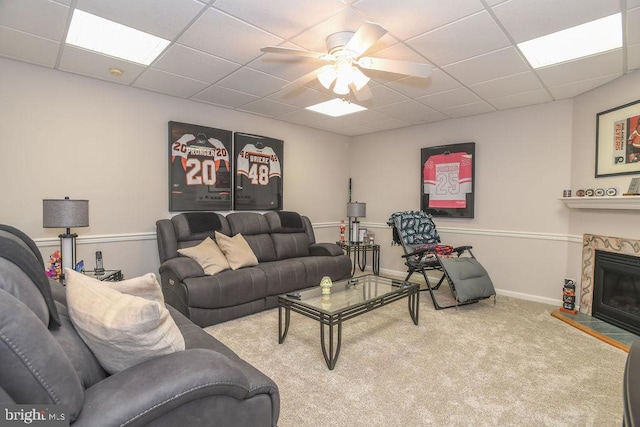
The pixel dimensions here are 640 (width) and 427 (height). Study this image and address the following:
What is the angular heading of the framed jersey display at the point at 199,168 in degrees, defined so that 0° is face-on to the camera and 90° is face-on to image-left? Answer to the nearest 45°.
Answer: approximately 315°

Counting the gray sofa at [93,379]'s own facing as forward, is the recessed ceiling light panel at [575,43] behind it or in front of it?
in front

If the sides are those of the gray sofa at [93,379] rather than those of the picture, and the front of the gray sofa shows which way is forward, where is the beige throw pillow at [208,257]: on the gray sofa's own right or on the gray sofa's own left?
on the gray sofa's own left

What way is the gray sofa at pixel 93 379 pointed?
to the viewer's right

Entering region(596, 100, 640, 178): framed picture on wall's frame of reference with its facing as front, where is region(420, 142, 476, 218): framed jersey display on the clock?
The framed jersey display is roughly at 2 o'clock from the framed picture on wall.

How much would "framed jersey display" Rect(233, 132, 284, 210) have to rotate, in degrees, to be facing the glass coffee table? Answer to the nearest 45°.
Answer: approximately 45° to its right

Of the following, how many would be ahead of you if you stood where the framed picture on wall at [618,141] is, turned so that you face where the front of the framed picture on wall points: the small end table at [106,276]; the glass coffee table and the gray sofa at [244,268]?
3

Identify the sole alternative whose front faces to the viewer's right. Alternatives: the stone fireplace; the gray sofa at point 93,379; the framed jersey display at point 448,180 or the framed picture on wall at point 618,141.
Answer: the gray sofa

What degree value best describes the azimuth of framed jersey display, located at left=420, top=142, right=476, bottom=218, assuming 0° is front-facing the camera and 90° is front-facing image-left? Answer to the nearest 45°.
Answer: approximately 45°
